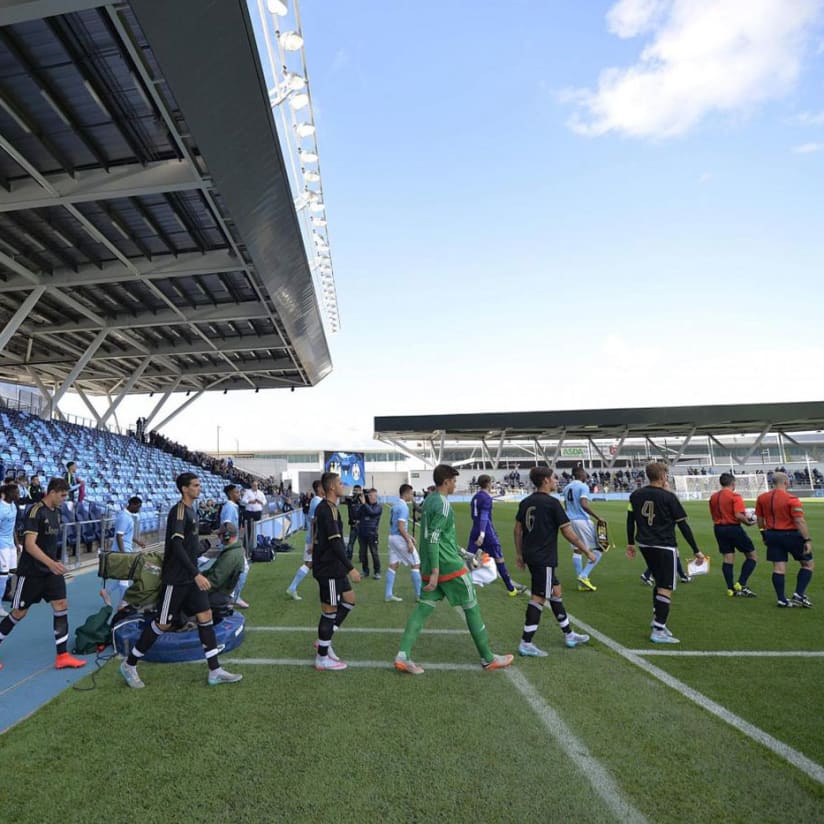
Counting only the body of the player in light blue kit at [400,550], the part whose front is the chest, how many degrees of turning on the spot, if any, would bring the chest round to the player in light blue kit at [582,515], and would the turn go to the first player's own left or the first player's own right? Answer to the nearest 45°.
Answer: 0° — they already face them

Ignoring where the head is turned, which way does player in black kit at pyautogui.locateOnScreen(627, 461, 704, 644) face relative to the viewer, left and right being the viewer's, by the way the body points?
facing away from the viewer and to the right of the viewer

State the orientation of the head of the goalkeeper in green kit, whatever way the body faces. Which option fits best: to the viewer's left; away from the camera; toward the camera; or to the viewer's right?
to the viewer's right

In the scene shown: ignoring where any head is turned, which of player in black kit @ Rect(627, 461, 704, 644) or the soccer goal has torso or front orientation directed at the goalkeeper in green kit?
the soccer goal

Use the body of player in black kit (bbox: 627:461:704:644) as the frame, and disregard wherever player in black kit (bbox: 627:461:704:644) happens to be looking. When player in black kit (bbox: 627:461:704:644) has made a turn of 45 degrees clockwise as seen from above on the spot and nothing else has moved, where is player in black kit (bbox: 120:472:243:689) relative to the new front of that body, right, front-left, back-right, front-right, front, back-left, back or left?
back-right

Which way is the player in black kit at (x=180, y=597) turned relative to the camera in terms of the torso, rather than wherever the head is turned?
to the viewer's right

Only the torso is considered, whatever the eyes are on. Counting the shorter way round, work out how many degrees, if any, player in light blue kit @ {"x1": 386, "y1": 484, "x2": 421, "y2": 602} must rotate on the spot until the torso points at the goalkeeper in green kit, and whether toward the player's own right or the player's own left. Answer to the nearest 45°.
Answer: approximately 90° to the player's own right

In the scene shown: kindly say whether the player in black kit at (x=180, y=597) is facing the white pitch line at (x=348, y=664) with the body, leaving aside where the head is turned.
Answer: yes

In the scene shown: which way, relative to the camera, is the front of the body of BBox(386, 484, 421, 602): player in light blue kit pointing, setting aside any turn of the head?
to the viewer's right

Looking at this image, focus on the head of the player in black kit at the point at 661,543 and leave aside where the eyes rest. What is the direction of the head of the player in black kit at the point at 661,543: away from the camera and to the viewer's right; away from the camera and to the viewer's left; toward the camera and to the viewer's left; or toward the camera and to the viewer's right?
away from the camera and to the viewer's right

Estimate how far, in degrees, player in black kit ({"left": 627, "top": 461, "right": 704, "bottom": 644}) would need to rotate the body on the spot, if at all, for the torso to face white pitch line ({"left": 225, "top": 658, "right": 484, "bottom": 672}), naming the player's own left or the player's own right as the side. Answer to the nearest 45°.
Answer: approximately 180°
